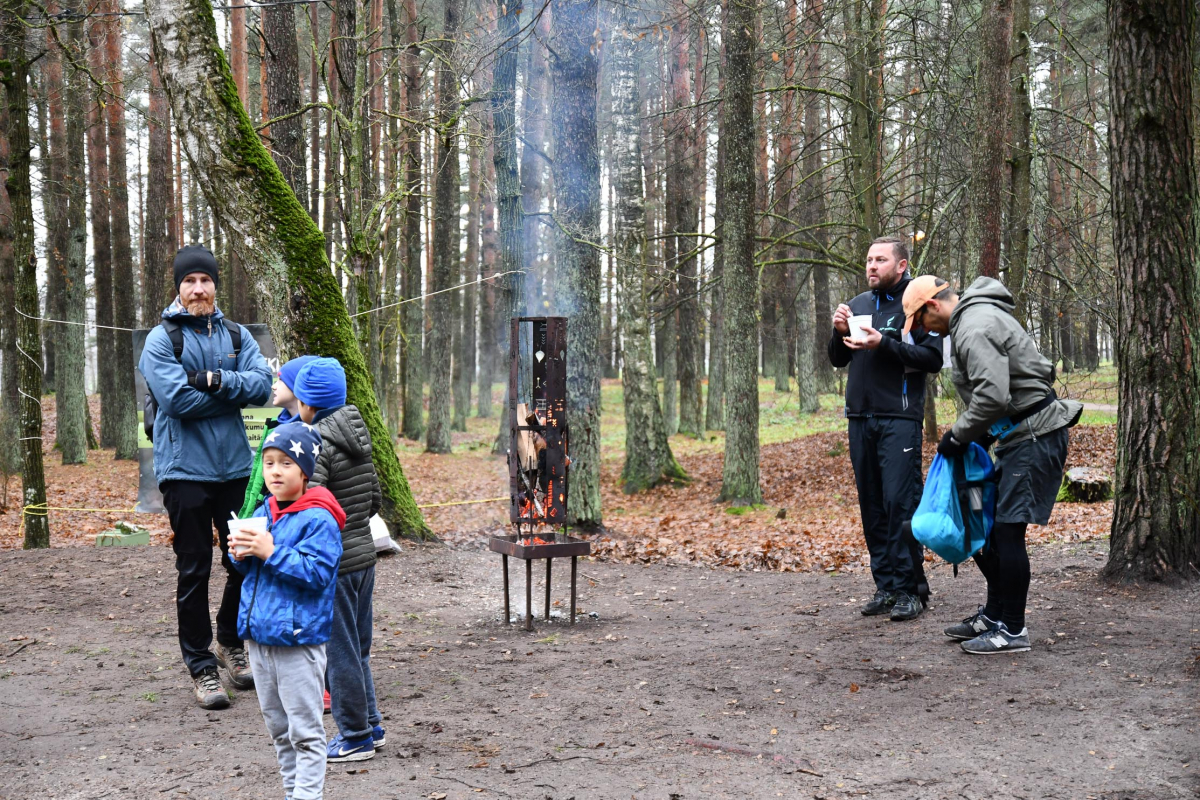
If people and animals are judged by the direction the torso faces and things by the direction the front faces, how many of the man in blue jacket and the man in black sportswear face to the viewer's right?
0

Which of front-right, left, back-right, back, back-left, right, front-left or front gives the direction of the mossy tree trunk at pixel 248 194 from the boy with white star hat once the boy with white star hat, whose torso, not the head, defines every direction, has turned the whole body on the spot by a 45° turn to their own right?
right

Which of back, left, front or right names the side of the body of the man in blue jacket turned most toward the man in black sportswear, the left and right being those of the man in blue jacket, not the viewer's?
left

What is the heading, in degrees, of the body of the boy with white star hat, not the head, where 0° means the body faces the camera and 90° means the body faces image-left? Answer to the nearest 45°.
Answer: approximately 45°

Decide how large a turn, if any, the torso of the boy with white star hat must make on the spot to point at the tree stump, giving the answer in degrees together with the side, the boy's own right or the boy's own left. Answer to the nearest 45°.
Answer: approximately 180°

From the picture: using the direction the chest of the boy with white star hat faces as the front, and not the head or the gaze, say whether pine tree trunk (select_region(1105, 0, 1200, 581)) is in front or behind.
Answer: behind

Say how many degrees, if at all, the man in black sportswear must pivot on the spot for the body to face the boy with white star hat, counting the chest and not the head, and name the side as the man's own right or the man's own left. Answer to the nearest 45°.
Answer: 0° — they already face them

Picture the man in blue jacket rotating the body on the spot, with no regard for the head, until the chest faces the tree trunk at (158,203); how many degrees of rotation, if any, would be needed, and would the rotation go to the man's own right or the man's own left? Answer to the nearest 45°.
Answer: approximately 180°

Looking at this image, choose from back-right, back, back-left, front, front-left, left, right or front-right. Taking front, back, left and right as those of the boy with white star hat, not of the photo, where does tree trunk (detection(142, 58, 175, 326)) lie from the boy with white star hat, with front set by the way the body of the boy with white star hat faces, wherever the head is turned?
back-right
